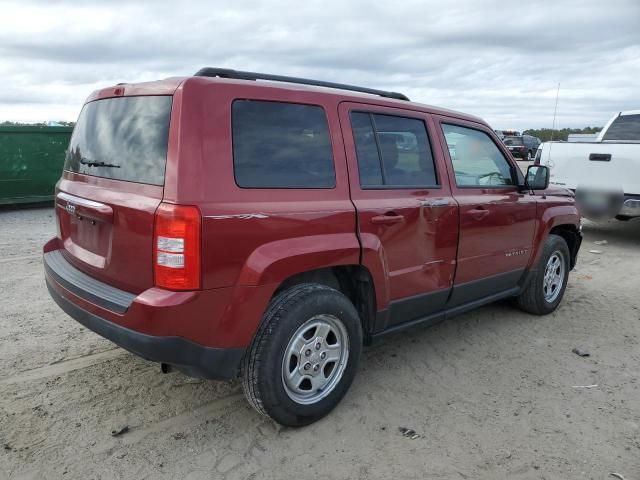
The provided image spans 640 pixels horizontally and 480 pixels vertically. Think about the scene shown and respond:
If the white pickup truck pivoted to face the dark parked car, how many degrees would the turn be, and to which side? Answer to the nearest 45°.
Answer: approximately 45° to its left

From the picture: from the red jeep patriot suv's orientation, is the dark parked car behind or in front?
in front

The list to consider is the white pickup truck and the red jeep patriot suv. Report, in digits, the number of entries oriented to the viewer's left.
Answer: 0

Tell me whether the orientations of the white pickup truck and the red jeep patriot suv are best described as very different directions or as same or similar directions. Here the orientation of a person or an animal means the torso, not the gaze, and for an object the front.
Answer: same or similar directions

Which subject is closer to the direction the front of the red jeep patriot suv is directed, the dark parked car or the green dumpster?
the dark parked car

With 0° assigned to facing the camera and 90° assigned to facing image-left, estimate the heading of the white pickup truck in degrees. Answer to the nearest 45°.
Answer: approximately 225°

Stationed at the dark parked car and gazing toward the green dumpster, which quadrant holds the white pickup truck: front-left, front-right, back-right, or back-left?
front-left

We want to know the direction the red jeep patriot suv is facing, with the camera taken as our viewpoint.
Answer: facing away from the viewer and to the right of the viewer

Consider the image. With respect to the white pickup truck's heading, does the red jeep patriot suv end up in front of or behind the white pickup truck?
behind

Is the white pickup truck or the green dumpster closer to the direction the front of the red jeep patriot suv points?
the white pickup truck

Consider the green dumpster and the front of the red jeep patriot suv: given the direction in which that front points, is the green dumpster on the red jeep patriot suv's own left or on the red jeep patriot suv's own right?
on the red jeep patriot suv's own left

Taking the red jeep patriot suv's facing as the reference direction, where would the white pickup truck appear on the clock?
The white pickup truck is roughly at 12 o'clock from the red jeep patriot suv.

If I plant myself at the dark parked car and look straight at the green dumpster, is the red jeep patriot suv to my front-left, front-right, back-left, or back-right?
front-left

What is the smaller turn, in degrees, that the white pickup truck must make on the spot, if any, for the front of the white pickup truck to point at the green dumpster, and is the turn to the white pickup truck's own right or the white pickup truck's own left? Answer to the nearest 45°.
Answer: approximately 135° to the white pickup truck's own left
